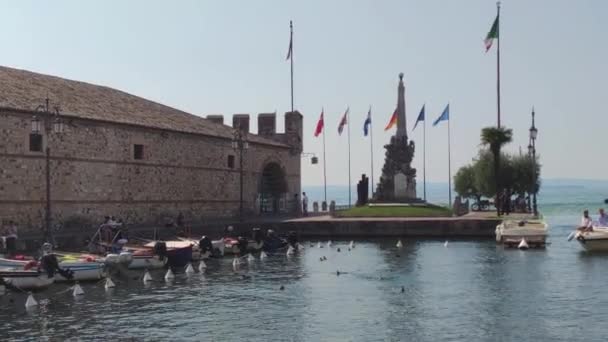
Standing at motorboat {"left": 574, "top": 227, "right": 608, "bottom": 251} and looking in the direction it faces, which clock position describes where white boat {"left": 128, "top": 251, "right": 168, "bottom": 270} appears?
The white boat is roughly at 11 o'clock from the motorboat.

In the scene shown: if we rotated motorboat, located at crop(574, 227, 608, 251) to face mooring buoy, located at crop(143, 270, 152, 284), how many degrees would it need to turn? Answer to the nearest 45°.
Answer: approximately 45° to its left

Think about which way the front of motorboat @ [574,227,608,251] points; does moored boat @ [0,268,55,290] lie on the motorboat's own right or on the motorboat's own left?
on the motorboat's own left

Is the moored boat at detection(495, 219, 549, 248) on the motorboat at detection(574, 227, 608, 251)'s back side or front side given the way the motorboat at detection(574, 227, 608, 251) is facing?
on the front side

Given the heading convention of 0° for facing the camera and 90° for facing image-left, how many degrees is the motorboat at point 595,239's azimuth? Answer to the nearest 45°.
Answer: approximately 90°

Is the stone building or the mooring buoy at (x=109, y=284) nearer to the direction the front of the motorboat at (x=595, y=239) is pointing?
the stone building

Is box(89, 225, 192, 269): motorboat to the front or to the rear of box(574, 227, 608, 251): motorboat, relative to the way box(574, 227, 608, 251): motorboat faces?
to the front

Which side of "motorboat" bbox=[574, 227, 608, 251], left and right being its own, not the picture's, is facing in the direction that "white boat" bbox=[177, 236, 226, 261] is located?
front

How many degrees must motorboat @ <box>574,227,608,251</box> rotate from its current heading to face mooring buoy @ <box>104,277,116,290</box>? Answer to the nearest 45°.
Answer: approximately 45° to its left

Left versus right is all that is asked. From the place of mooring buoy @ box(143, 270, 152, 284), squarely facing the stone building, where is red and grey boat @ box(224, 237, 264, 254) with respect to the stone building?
right

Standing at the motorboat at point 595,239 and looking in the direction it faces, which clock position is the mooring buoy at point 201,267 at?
The mooring buoy is roughly at 11 o'clock from the motorboat.
